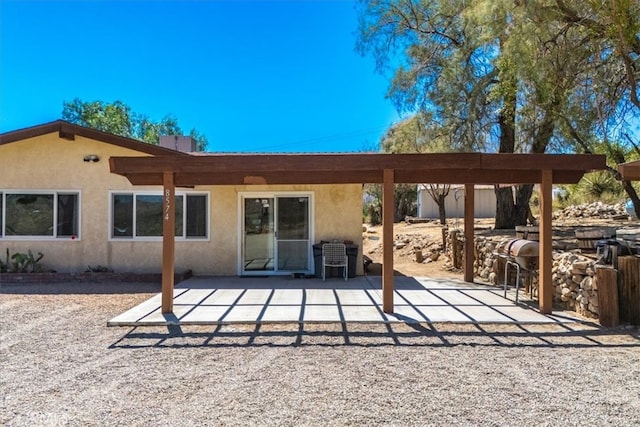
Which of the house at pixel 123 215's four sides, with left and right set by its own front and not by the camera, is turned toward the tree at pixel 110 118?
back

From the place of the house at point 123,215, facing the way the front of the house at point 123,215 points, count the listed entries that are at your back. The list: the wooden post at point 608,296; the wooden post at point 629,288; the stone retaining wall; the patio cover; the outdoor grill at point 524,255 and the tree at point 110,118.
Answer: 1

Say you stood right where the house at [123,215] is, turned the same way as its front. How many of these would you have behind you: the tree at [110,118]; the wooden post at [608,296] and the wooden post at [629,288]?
1

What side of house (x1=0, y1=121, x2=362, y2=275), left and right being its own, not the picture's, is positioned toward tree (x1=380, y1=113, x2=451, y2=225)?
left

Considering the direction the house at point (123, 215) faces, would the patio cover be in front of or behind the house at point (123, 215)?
in front

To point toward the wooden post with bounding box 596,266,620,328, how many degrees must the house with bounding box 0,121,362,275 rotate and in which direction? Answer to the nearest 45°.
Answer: approximately 45° to its left

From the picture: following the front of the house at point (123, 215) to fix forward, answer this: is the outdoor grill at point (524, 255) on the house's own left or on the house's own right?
on the house's own left

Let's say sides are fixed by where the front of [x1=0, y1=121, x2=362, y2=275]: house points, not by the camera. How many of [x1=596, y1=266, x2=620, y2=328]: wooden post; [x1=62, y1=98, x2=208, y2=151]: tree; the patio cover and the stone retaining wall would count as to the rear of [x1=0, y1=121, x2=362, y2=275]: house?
1

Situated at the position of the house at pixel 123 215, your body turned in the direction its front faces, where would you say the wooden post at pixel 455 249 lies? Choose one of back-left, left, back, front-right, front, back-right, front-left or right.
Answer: left

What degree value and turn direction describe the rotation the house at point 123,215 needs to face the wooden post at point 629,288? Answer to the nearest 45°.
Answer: approximately 45° to its left

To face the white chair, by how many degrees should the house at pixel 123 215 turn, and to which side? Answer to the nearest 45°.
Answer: approximately 90° to its left

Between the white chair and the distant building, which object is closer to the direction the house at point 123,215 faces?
the white chair

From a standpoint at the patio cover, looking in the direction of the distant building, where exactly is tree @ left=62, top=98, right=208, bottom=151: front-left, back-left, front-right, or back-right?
front-left

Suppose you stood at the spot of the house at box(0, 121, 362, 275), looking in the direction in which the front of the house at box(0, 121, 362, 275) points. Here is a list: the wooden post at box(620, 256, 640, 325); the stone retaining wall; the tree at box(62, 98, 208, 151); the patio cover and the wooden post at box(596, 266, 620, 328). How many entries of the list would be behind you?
1

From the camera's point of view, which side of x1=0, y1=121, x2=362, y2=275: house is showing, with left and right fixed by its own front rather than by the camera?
front

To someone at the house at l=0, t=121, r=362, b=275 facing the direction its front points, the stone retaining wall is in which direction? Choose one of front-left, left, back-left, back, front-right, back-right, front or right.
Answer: front-left

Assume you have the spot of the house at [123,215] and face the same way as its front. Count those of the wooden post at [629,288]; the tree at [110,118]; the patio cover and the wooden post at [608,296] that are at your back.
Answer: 1

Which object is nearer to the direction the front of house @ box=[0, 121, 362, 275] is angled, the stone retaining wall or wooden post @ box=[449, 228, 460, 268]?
the stone retaining wall

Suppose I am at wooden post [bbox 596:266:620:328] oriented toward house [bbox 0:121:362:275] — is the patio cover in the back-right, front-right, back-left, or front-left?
front-left
